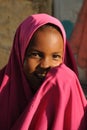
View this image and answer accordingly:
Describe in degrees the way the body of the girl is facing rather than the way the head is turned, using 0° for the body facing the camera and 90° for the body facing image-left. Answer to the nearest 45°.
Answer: approximately 0°
